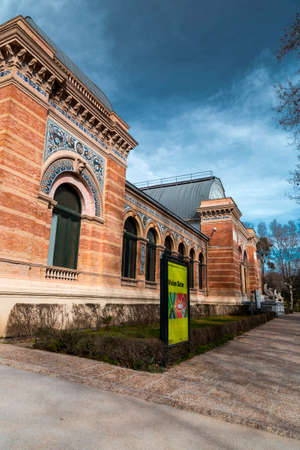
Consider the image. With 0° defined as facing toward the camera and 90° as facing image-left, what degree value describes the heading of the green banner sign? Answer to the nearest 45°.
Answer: approximately 315°

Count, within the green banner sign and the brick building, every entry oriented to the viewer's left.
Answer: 0

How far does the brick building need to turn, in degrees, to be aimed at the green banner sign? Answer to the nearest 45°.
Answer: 0° — it already faces it

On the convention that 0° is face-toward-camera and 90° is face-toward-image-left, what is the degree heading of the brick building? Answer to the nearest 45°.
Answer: approximately 315°

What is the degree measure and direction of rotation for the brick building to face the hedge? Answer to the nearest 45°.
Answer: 0° — it already faces it

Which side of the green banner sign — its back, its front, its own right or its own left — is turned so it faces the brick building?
back
